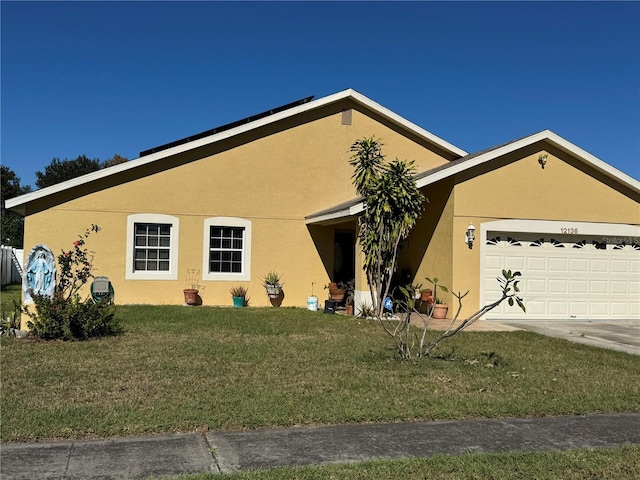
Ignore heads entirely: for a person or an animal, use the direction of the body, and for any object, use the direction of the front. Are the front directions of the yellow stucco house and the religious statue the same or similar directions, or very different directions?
same or similar directions

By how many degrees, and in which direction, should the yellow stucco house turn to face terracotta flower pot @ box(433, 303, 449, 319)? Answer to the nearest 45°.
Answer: approximately 45° to its left

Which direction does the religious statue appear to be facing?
toward the camera

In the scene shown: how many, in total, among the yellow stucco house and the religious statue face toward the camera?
2

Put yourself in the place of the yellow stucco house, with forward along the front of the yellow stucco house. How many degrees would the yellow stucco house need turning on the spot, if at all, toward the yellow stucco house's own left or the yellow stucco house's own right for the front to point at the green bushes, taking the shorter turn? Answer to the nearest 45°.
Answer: approximately 45° to the yellow stucco house's own right

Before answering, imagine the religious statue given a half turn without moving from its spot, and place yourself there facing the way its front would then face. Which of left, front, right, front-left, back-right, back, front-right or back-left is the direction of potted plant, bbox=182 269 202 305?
front-right

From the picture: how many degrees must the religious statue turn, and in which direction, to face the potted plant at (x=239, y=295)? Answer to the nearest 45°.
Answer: approximately 135° to its left

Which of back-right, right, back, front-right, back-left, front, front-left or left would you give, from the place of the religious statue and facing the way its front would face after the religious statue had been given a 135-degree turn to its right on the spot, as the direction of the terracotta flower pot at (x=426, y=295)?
back-right

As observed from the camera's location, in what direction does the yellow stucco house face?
facing the viewer

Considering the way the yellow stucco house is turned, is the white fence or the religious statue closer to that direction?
the religious statue

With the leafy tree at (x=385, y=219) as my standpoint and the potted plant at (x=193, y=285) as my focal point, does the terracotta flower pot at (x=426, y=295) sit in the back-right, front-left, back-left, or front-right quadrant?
back-right

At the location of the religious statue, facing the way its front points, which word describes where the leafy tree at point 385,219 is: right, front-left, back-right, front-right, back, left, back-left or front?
left
